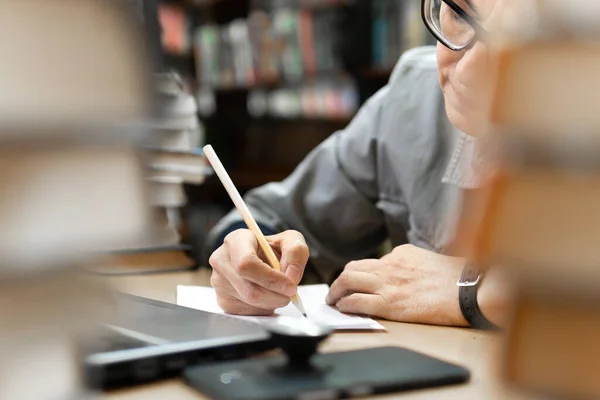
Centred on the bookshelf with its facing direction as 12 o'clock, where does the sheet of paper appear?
The sheet of paper is roughly at 12 o'clock from the bookshelf.

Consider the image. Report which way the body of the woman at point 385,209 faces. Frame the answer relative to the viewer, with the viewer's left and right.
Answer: facing the viewer and to the left of the viewer

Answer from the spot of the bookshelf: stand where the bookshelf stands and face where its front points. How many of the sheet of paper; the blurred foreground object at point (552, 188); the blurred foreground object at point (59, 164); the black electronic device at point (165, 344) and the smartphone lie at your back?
0

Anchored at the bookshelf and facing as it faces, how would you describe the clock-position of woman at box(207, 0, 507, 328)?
The woman is roughly at 12 o'clock from the bookshelf.

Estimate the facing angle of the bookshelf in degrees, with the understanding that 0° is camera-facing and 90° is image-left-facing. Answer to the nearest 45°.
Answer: approximately 0°

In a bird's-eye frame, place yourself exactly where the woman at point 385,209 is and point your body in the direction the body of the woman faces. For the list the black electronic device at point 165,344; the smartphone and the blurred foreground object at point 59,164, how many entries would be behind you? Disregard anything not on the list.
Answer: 0

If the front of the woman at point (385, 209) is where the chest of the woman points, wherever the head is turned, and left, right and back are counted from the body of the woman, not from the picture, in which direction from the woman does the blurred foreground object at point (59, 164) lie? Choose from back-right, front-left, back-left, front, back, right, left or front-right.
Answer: front-left

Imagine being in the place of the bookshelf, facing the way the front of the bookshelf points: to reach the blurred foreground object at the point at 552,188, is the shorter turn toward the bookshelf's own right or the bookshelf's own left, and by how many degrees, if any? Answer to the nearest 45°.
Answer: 0° — it already faces it

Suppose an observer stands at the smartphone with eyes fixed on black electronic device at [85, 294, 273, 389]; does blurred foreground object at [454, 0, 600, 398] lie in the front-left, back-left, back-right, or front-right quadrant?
back-left

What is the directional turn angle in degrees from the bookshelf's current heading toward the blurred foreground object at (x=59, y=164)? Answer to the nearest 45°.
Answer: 0° — it already faces it

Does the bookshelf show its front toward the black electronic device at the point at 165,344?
yes

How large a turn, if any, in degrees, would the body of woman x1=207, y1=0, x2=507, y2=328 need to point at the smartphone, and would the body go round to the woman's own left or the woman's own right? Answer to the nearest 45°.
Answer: approximately 45° to the woman's own left

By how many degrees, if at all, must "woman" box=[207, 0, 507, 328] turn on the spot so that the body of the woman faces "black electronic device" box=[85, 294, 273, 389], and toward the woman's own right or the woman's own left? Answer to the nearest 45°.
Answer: approximately 45° to the woman's own left

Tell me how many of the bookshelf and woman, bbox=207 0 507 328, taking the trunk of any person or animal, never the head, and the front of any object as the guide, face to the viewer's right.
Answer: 0
